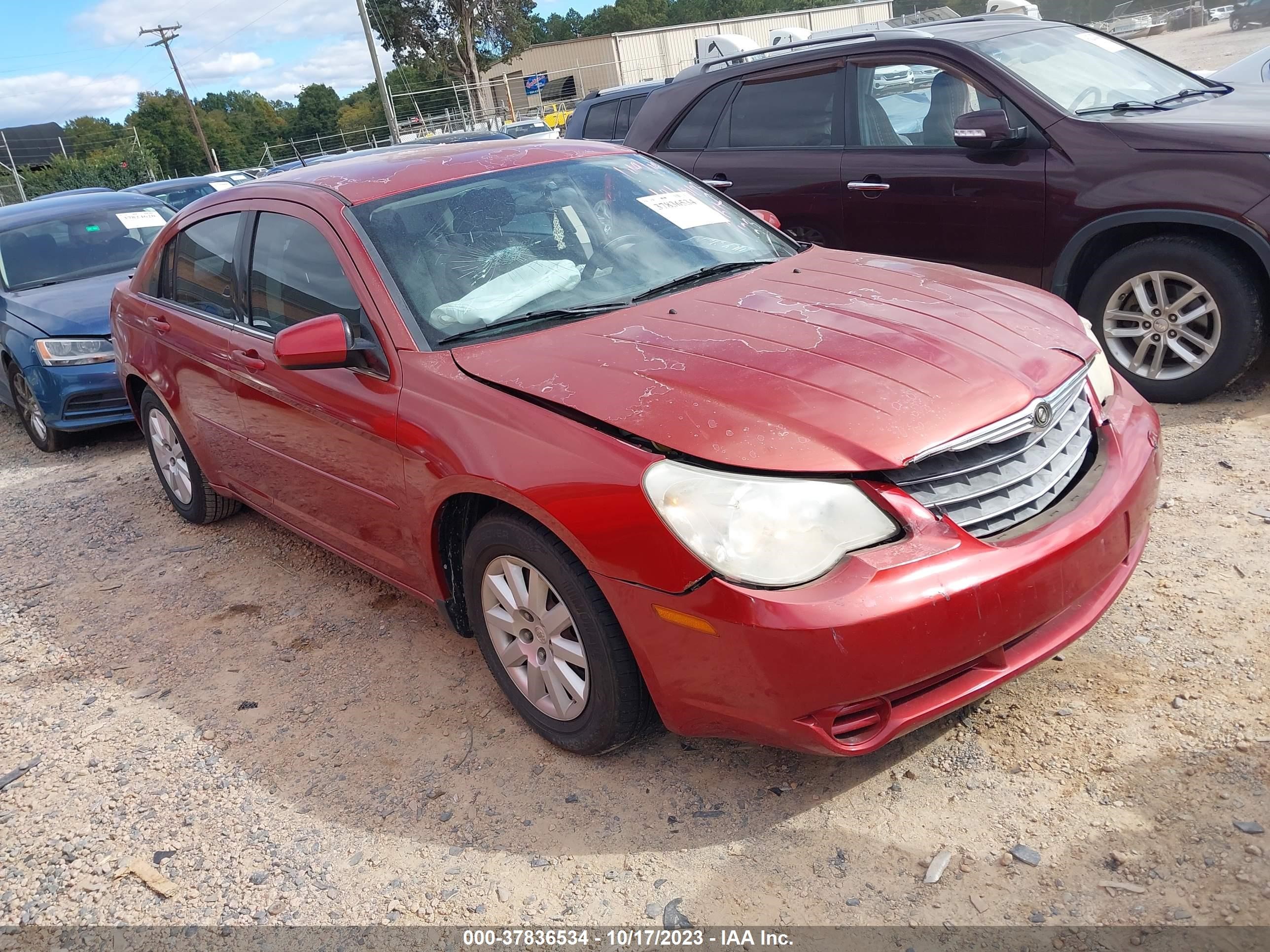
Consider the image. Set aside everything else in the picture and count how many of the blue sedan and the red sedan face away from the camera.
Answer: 0

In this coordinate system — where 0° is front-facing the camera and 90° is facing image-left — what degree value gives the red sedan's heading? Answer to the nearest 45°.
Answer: approximately 315°

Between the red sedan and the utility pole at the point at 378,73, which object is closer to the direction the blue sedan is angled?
the red sedan

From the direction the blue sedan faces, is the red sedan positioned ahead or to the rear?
ahead

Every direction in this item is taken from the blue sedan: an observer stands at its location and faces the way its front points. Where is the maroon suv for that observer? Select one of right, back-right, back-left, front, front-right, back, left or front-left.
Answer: front

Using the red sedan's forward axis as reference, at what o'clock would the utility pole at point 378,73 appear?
The utility pole is roughly at 7 o'clock from the red sedan.

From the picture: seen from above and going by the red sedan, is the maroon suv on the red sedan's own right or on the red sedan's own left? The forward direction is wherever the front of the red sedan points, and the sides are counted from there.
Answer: on the red sedan's own left

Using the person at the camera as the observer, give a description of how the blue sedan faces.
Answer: facing the viewer and to the right of the viewer

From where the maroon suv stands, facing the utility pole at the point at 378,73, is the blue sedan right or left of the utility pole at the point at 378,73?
left

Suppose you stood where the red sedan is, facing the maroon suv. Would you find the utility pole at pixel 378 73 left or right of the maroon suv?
left
